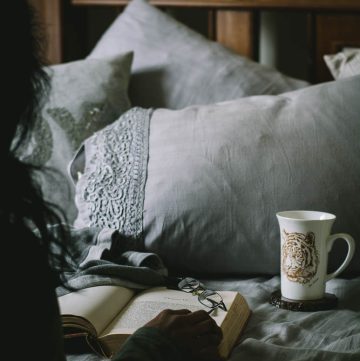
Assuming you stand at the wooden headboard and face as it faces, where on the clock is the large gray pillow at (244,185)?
The large gray pillow is roughly at 12 o'clock from the wooden headboard.

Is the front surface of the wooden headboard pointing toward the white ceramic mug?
yes

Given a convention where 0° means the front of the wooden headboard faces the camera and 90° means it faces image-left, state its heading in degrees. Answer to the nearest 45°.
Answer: approximately 0°

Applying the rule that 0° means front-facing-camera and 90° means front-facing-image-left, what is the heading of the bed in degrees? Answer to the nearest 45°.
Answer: approximately 0°
